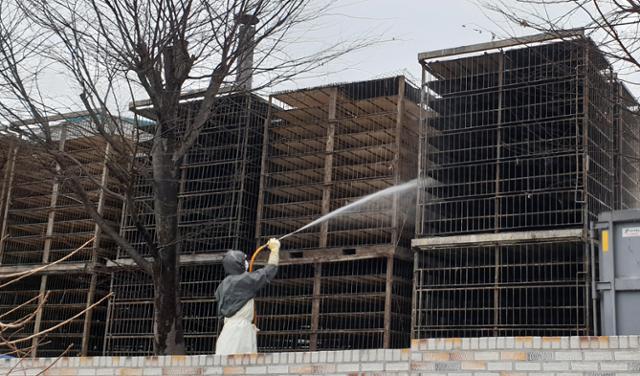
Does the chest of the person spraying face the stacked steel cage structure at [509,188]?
yes

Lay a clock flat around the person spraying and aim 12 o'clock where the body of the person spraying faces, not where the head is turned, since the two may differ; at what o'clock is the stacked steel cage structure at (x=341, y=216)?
The stacked steel cage structure is roughly at 11 o'clock from the person spraying.

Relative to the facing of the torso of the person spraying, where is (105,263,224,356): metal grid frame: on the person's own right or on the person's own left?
on the person's own left

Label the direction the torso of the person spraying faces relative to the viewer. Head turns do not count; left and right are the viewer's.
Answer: facing away from the viewer and to the right of the viewer

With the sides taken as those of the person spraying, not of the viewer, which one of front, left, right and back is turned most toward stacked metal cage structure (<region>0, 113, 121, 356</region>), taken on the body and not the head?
left

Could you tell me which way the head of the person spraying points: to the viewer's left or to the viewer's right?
to the viewer's right

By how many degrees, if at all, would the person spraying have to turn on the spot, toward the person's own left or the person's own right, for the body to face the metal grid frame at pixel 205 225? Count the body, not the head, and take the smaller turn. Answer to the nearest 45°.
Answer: approximately 45° to the person's own left
